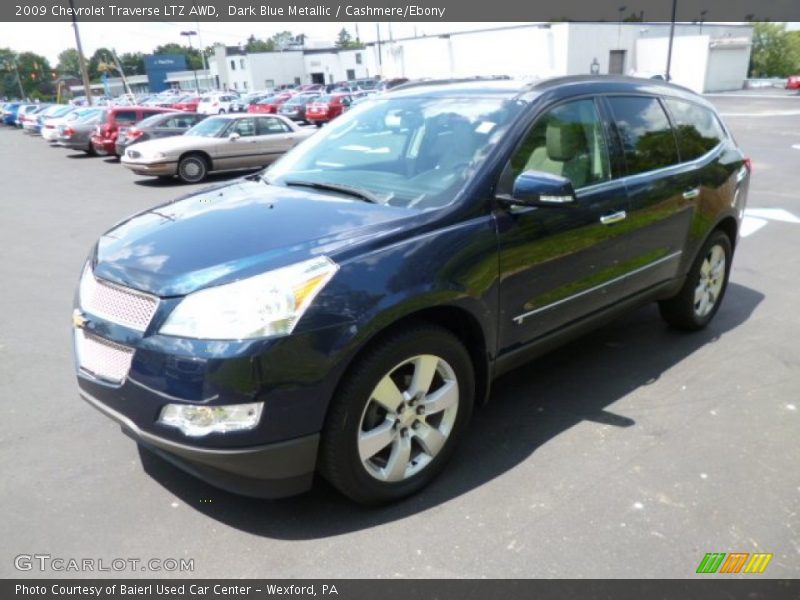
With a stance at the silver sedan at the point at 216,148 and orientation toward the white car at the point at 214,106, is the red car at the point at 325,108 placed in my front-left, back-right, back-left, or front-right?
front-right

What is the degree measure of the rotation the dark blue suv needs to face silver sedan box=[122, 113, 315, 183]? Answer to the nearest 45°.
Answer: approximately 135° to its right

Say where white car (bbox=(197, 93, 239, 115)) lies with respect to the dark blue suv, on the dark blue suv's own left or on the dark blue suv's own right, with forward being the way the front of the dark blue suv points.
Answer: on the dark blue suv's own right

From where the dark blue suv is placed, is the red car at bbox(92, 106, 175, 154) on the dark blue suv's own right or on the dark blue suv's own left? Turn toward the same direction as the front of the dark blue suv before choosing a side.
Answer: on the dark blue suv's own right

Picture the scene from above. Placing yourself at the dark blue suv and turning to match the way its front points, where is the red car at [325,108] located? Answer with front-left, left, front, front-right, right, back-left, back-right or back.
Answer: back-right

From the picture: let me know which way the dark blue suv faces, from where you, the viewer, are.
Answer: facing the viewer and to the left of the viewer

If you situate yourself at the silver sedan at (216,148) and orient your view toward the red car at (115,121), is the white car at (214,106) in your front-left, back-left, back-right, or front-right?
front-right

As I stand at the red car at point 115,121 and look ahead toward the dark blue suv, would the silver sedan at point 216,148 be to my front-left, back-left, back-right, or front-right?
front-left
